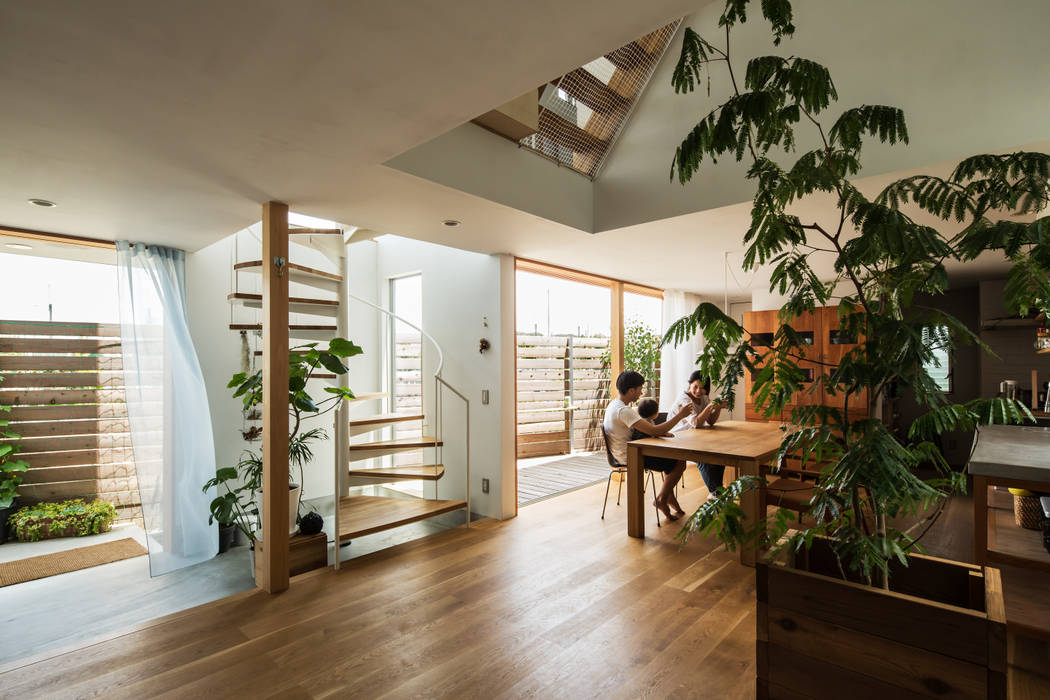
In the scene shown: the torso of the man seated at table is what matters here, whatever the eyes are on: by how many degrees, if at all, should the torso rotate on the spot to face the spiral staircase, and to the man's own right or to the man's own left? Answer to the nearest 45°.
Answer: approximately 180°

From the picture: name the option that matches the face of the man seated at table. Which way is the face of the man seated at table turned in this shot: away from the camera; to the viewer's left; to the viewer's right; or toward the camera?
to the viewer's right

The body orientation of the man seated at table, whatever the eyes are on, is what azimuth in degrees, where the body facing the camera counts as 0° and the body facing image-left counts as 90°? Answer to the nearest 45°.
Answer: approximately 270°

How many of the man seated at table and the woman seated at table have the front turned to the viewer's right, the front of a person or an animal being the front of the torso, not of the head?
1

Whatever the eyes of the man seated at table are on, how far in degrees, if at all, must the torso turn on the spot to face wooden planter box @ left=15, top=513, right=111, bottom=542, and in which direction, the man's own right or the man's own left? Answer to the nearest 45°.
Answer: approximately 180°

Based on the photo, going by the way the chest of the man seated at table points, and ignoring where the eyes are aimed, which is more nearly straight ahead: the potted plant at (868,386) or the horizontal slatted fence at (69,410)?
the potted plant

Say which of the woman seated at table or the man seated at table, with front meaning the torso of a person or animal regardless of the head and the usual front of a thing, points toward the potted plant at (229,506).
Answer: the woman seated at table

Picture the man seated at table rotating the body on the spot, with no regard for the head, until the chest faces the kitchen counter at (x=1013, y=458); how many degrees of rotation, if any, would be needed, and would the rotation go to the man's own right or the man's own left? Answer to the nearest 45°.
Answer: approximately 45° to the man's own right

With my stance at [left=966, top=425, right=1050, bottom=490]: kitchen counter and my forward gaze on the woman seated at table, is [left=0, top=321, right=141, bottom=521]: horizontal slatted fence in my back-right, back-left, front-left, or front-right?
front-left

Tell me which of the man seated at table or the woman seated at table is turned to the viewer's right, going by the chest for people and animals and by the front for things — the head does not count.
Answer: the man seated at table

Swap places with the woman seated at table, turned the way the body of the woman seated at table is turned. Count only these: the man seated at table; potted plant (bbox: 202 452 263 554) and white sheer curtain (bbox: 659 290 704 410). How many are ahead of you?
2

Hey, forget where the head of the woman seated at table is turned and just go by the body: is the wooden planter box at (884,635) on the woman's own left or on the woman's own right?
on the woman's own left

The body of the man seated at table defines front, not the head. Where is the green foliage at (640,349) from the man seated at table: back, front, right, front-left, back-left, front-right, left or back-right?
left
